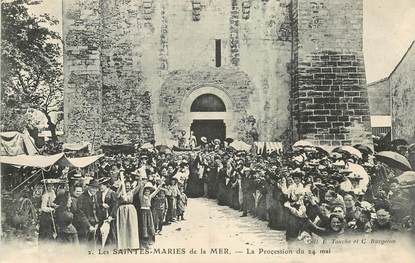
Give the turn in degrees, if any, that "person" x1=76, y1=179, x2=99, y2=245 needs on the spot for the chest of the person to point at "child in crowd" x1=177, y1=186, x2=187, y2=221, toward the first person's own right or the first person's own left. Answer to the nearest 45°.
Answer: approximately 90° to the first person's own left

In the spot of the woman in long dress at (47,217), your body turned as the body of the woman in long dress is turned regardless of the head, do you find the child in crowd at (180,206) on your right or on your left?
on your left

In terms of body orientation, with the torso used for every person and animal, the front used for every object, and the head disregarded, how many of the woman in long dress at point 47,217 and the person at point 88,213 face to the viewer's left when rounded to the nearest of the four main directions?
0

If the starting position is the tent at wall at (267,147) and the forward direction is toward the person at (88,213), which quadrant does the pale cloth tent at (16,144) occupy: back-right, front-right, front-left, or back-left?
front-right

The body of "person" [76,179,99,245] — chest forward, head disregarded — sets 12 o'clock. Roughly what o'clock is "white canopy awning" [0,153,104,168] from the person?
The white canopy awning is roughly at 6 o'clock from the person.

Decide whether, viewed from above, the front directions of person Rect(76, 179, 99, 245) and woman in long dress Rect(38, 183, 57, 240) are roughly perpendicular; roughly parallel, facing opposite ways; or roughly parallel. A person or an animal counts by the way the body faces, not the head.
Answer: roughly parallel

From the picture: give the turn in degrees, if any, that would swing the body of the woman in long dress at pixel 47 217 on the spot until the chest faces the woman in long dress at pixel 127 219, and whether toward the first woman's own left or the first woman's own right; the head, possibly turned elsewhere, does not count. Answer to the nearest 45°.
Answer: approximately 45° to the first woman's own left

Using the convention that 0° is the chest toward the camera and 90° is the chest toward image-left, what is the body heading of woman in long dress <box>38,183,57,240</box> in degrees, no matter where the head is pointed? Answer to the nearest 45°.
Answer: approximately 315°

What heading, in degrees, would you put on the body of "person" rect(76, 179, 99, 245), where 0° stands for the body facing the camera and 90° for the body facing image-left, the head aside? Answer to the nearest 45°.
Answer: approximately 315°
